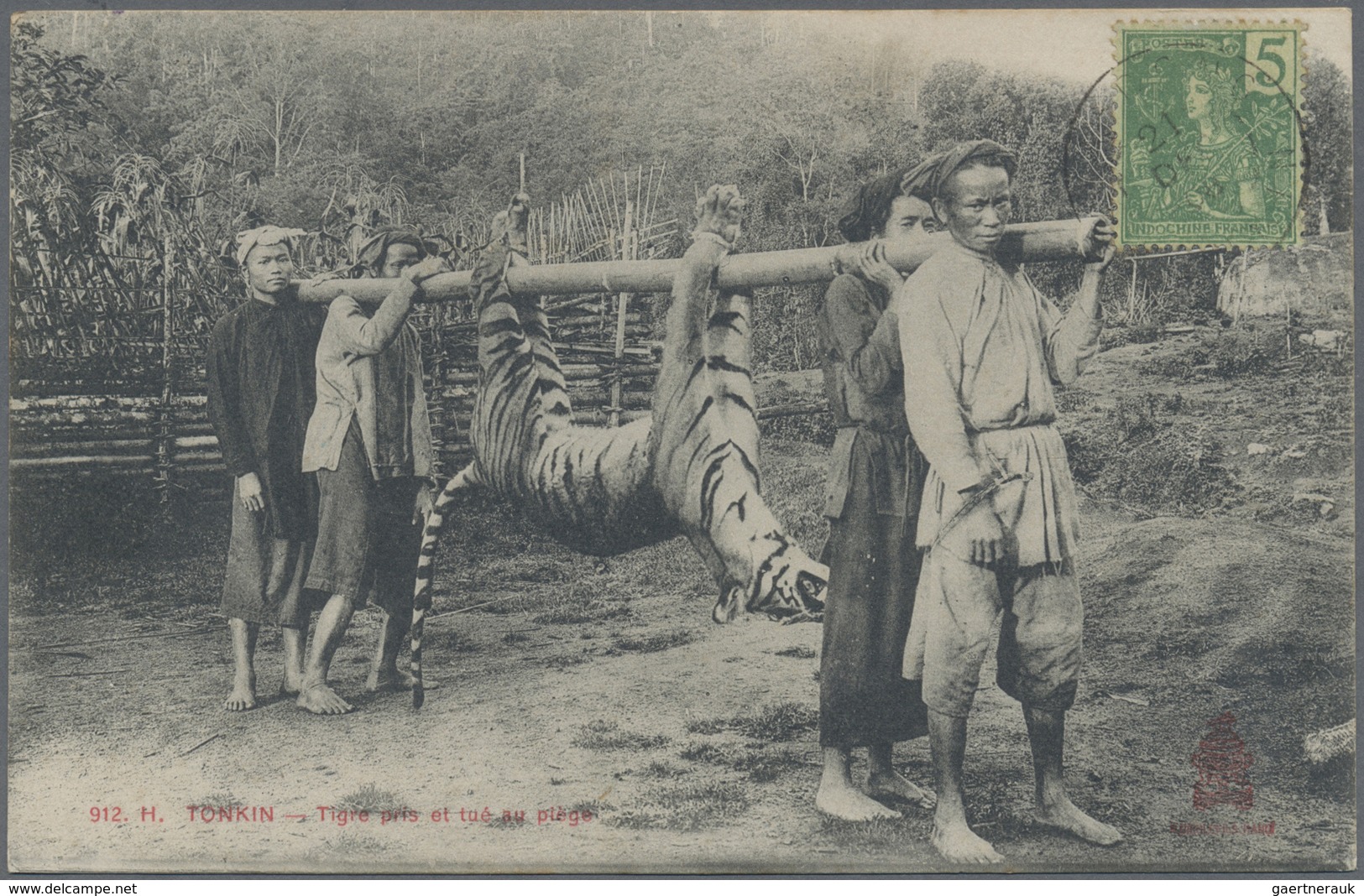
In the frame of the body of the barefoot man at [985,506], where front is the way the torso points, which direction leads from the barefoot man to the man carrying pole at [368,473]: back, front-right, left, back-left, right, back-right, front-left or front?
back-right

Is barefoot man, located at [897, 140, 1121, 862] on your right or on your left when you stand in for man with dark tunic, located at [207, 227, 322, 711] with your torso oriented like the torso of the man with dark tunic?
on your left

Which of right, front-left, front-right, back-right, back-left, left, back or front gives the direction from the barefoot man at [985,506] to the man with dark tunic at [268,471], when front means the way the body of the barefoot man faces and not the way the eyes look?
back-right
